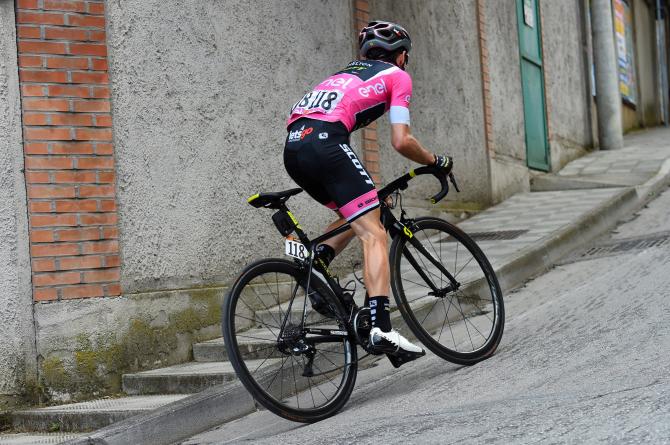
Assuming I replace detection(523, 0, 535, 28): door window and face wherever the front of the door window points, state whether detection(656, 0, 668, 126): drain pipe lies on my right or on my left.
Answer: on my left

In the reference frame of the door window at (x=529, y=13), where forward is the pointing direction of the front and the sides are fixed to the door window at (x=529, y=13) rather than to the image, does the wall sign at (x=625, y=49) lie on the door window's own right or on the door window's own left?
on the door window's own left

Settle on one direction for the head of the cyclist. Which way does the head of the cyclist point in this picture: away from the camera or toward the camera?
away from the camera

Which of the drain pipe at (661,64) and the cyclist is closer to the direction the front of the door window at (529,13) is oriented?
the cyclist

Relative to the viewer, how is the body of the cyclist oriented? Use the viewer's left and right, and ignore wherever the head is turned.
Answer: facing away from the viewer and to the right of the viewer

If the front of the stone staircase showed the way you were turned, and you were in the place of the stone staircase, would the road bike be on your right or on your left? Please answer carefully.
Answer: on your left

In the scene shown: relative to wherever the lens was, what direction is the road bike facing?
facing away from the viewer and to the right of the viewer
